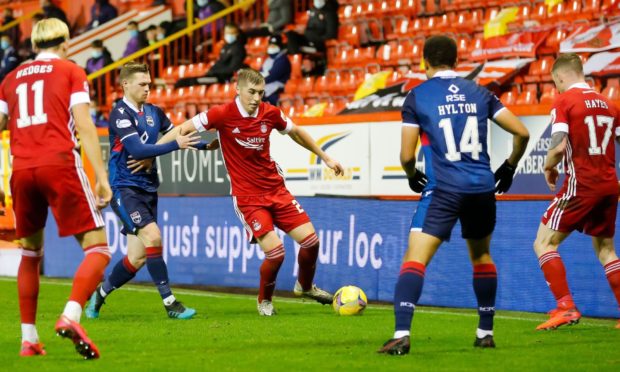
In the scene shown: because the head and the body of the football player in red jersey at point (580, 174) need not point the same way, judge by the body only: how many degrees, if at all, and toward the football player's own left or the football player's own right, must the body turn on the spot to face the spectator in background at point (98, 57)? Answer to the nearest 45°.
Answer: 0° — they already face them

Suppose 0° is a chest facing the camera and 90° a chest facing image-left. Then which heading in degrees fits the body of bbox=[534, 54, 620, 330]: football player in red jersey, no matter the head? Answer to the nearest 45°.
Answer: approximately 135°

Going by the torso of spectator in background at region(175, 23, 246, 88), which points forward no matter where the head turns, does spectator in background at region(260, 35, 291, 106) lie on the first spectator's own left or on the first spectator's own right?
on the first spectator's own left

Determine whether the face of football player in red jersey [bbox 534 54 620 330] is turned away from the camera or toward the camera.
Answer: away from the camera

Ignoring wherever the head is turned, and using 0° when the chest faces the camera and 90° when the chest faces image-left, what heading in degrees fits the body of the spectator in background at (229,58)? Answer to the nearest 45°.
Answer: approximately 45°

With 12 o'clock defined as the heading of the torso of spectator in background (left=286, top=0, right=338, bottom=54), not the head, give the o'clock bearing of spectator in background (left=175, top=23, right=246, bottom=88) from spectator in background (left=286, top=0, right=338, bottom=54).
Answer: spectator in background (left=175, top=23, right=246, bottom=88) is roughly at 2 o'clock from spectator in background (left=286, top=0, right=338, bottom=54).

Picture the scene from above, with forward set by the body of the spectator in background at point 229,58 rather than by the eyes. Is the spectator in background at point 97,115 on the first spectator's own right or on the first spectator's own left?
on the first spectator's own right

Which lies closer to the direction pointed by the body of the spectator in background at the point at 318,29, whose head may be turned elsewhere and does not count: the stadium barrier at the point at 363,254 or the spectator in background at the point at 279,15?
the stadium barrier

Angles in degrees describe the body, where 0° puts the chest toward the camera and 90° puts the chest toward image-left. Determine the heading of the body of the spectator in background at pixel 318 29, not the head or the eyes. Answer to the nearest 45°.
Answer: approximately 45°

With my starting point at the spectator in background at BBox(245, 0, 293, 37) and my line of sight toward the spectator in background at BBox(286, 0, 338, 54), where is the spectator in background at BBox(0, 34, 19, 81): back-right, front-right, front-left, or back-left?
back-right
